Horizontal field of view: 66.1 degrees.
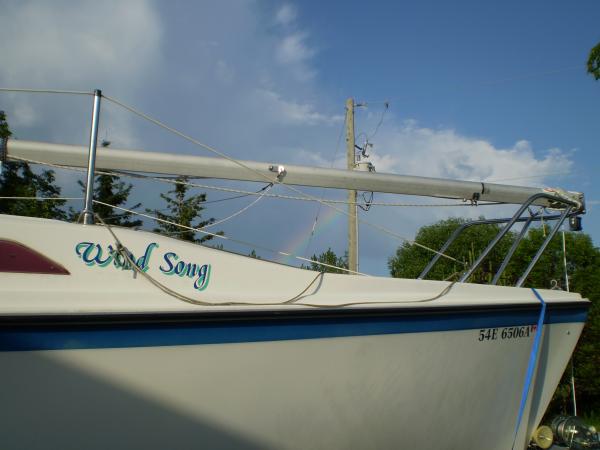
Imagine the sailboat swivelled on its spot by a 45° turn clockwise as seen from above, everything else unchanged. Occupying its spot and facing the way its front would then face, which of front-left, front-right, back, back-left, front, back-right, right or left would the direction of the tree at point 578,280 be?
left

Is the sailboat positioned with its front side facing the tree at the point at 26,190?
no

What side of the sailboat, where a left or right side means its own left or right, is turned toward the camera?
right

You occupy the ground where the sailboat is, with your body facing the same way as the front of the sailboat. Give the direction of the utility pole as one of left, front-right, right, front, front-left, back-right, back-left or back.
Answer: left

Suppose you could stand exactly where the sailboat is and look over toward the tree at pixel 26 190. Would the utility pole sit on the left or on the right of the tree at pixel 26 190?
right

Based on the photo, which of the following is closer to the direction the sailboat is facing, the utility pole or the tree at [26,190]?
the utility pole
